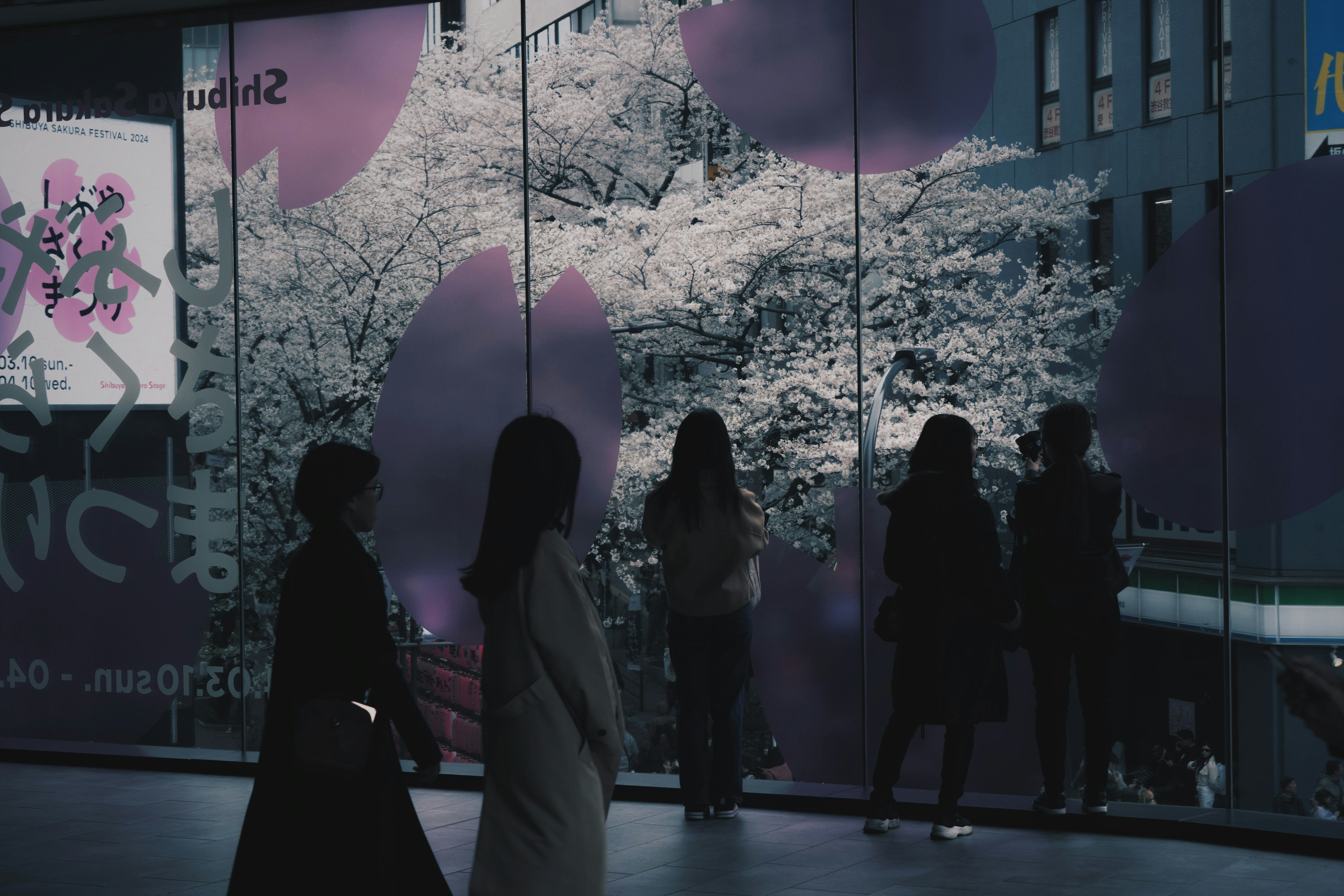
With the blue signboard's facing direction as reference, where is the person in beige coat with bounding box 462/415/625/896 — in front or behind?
in front

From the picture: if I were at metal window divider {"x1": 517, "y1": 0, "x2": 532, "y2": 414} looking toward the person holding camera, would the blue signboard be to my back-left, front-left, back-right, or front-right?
front-left

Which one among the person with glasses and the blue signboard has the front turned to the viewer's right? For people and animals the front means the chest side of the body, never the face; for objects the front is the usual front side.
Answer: the person with glasses

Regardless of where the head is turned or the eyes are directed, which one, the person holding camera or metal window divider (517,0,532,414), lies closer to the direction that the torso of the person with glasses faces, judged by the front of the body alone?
the person holding camera

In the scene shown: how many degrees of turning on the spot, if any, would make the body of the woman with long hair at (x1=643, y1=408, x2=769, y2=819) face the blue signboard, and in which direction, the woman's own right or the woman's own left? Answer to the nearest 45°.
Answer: approximately 90° to the woman's own right

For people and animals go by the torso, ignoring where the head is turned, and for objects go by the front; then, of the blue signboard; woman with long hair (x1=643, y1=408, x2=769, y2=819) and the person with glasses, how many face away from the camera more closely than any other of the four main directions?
1

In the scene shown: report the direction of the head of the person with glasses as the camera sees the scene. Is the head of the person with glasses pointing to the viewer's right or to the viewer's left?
to the viewer's right

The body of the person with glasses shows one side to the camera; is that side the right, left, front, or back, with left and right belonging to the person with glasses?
right

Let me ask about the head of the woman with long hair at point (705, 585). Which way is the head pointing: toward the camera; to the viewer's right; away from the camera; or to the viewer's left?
away from the camera

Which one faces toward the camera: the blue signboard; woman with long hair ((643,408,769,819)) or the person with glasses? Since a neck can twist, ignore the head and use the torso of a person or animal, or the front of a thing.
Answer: the blue signboard

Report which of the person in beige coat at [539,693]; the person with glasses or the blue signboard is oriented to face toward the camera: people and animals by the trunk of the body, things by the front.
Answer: the blue signboard

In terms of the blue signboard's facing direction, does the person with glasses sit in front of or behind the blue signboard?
in front

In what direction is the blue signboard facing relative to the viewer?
toward the camera

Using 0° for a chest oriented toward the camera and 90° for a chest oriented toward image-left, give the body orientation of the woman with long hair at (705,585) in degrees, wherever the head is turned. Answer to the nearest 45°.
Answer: approximately 180°
